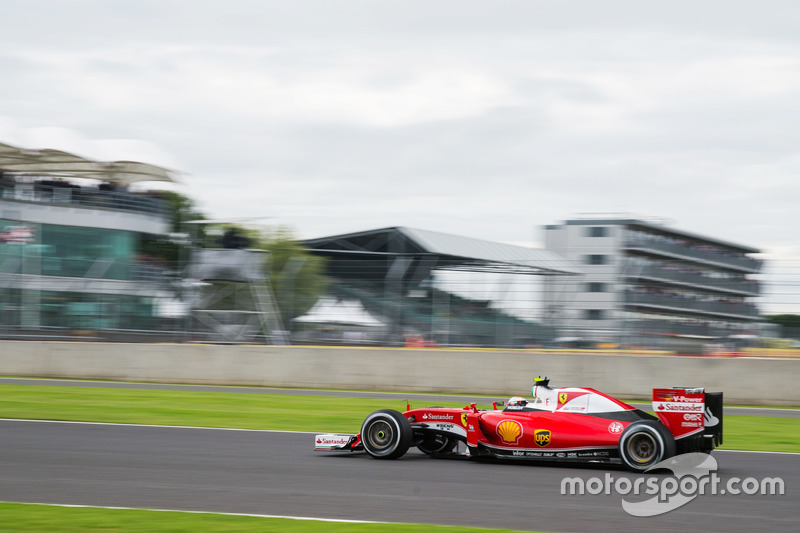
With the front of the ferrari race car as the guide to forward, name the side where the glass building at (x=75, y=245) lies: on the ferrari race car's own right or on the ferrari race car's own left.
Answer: on the ferrari race car's own right

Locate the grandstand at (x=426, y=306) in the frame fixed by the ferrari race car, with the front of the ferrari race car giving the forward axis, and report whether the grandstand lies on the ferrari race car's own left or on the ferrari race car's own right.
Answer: on the ferrari race car's own right

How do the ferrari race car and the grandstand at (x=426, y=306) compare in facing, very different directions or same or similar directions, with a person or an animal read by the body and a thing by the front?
very different directions

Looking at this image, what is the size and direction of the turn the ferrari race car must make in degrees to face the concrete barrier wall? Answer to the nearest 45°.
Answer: approximately 90° to its right

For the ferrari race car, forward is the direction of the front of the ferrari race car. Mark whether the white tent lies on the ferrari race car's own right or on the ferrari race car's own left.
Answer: on the ferrari race car's own right

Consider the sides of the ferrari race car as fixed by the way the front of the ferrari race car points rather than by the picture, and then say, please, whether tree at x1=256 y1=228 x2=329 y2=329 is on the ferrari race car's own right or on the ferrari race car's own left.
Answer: on the ferrari race car's own right

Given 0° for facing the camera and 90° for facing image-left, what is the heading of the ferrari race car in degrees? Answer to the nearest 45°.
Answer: approximately 90°
